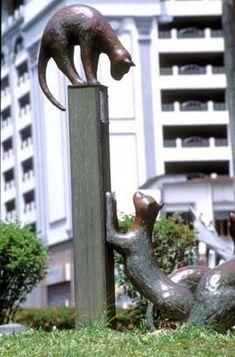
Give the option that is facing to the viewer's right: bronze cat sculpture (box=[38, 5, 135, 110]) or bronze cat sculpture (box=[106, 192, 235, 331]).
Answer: bronze cat sculpture (box=[38, 5, 135, 110])

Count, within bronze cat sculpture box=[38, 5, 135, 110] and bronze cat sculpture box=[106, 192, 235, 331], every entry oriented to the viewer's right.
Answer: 1

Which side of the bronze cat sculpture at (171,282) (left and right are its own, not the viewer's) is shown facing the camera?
left

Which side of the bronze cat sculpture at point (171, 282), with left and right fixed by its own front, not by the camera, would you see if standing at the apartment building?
right

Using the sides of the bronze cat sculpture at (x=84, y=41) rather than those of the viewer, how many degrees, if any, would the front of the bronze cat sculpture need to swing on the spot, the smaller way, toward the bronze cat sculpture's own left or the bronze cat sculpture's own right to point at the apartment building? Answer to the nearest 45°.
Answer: approximately 90° to the bronze cat sculpture's own left

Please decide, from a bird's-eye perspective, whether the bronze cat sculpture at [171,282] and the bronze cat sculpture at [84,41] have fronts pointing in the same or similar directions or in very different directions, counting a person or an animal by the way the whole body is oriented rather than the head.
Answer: very different directions

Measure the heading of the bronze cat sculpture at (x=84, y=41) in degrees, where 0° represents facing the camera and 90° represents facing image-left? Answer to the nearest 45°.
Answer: approximately 270°
